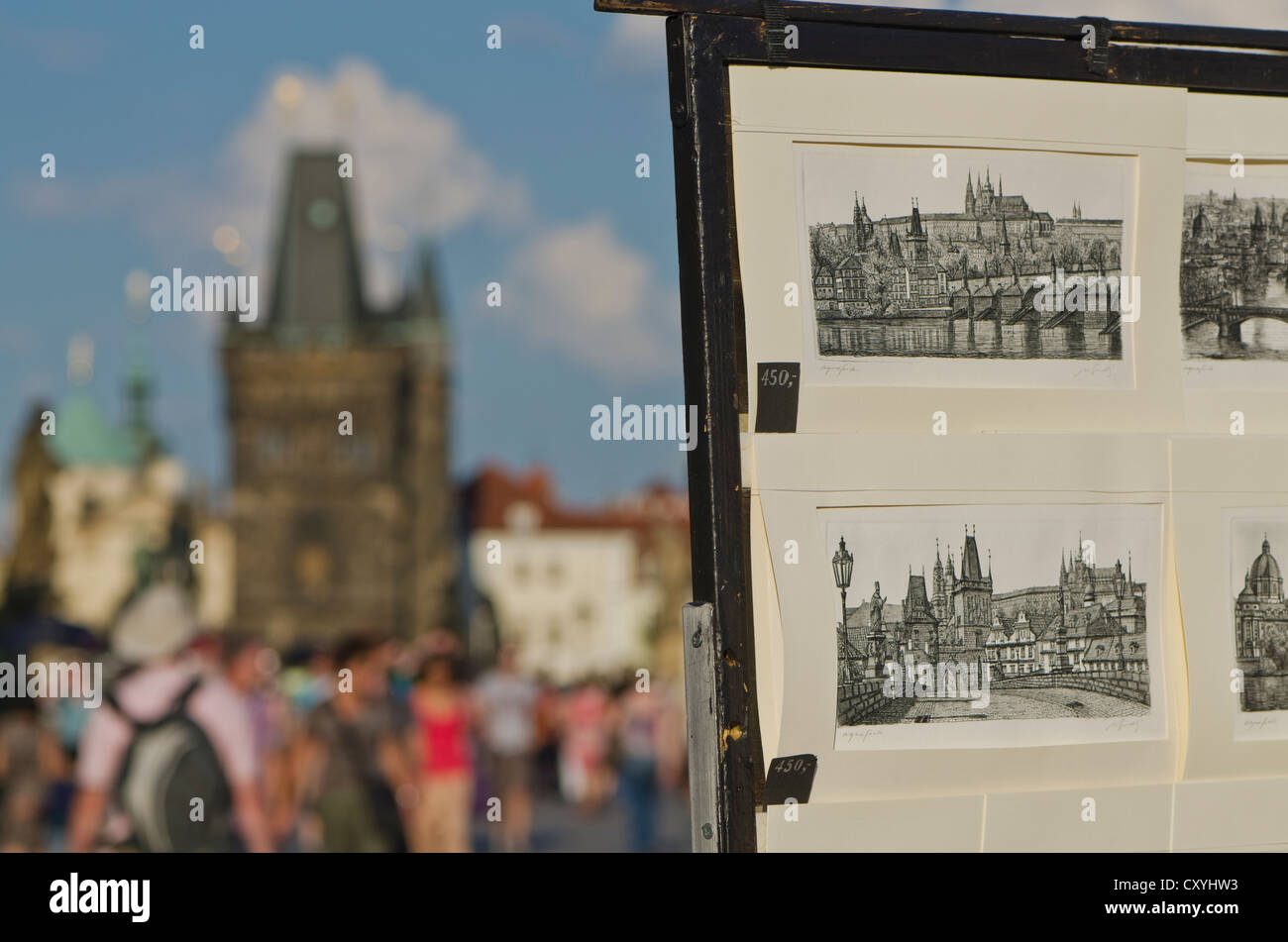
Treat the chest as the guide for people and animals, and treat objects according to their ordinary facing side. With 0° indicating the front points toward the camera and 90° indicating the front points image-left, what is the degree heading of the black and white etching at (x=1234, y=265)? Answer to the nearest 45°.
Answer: approximately 0°

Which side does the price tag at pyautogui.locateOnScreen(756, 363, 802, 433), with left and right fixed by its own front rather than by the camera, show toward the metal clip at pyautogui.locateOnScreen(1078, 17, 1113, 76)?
left

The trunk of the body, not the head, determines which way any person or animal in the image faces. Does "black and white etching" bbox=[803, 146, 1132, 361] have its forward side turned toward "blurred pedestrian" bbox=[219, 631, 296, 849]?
no

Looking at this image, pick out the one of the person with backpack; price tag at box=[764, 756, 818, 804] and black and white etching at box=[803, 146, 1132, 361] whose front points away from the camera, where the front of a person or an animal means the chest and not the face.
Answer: the person with backpack

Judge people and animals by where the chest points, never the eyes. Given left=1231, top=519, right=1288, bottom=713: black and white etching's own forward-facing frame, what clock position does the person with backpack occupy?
The person with backpack is roughly at 4 o'clock from the black and white etching.

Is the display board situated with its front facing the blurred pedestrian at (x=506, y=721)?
no

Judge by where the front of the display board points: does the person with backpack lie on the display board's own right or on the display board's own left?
on the display board's own right

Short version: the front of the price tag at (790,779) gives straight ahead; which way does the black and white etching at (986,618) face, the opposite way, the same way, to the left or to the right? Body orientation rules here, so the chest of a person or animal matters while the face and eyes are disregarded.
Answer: the same way

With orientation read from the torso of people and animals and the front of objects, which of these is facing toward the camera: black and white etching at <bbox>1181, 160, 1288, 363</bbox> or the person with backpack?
the black and white etching

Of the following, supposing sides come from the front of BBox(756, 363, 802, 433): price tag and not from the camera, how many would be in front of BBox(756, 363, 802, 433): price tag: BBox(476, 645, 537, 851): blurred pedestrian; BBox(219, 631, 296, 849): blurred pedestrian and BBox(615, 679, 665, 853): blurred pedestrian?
0

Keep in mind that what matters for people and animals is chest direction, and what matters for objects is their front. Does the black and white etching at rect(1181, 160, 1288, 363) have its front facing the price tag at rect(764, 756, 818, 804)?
no

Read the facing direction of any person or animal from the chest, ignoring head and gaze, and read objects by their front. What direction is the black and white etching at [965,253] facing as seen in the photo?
toward the camera

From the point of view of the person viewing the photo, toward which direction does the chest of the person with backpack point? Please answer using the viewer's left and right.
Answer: facing away from the viewer

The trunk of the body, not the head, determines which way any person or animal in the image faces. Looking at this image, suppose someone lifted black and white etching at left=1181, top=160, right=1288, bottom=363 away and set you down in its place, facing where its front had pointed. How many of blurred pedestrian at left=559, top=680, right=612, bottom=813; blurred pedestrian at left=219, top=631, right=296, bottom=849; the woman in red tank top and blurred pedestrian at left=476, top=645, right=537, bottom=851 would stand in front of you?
0

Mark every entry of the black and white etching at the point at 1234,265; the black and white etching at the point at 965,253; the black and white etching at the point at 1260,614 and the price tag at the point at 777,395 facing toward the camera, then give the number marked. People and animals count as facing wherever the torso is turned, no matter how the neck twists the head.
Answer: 4

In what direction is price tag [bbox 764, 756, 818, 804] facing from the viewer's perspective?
toward the camera
